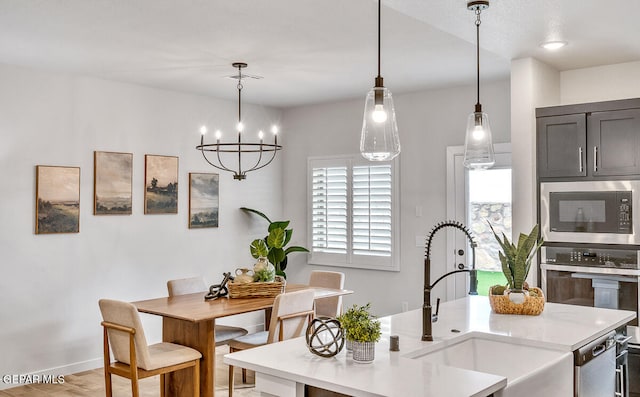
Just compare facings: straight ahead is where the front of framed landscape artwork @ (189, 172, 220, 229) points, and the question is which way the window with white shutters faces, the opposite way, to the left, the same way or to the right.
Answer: to the right

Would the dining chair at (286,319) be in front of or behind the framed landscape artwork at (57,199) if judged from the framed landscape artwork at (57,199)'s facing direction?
in front

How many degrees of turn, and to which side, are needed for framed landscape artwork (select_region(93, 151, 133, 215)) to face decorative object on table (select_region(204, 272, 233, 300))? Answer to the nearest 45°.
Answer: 0° — it already faces it

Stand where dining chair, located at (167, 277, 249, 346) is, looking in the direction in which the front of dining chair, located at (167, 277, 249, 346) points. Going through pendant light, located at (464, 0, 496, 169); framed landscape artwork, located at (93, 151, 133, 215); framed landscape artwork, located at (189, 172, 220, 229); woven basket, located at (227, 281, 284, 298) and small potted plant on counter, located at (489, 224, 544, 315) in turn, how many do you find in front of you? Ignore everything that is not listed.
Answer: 3

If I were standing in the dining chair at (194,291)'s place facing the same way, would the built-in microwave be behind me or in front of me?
in front

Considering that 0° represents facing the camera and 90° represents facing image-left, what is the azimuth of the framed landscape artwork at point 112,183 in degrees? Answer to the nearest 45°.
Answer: approximately 315°

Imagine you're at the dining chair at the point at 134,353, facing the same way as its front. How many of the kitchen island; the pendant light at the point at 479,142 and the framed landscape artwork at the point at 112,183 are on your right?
2

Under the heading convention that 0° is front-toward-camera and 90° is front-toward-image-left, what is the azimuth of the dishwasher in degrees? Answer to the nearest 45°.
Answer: approximately 315°

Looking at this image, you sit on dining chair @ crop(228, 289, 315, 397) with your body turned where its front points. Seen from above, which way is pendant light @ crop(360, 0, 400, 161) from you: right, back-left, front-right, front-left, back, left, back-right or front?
back-left

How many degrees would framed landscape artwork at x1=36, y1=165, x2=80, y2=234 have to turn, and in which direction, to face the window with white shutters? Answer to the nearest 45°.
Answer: approximately 45° to its left

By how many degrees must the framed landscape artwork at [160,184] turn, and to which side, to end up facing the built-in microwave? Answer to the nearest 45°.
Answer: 0° — it already faces it

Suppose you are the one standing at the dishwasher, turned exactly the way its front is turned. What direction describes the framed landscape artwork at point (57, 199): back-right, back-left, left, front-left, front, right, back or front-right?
back-right
